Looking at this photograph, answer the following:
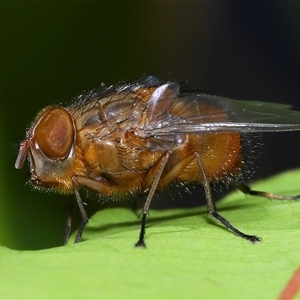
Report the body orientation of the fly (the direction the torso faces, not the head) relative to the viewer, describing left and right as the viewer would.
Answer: facing to the left of the viewer
